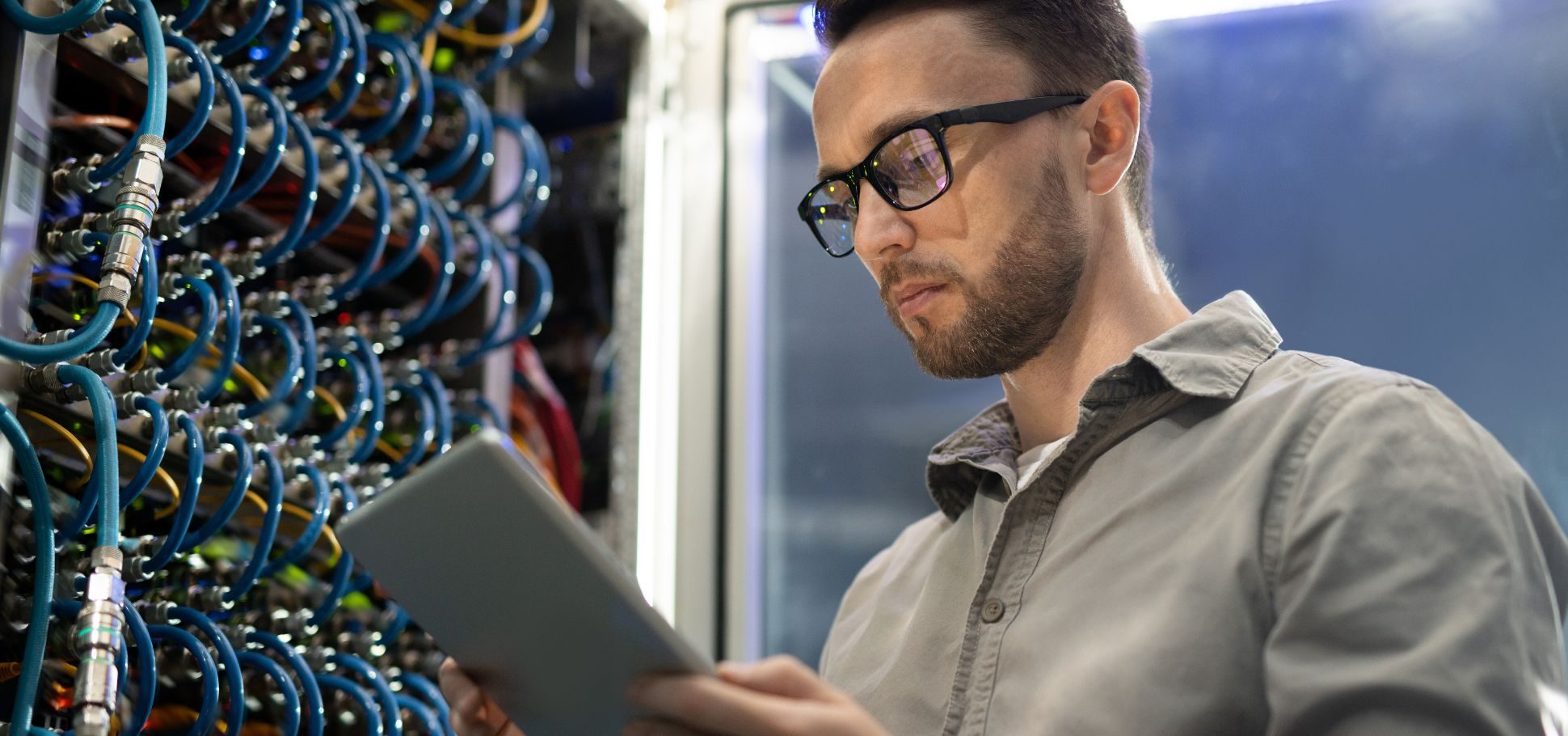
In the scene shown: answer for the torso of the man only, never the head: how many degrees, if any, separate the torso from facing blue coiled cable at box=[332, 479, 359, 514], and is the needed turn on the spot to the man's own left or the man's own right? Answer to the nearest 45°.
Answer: approximately 45° to the man's own right

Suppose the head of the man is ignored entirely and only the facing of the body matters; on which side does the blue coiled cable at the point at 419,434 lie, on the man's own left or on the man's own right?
on the man's own right

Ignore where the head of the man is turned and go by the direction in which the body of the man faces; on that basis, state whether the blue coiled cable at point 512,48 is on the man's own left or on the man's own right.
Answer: on the man's own right

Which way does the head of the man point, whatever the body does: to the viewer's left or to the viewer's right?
to the viewer's left

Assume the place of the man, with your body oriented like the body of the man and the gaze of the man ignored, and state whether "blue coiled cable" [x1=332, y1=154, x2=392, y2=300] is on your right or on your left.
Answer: on your right

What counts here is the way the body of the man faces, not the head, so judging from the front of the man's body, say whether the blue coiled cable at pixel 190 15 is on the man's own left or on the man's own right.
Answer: on the man's own right

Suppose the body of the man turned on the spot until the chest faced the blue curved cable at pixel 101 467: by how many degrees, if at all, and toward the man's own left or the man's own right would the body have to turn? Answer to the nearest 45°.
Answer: approximately 45° to the man's own right

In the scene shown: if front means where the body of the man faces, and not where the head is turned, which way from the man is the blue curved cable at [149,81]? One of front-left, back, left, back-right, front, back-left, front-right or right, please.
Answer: front-right

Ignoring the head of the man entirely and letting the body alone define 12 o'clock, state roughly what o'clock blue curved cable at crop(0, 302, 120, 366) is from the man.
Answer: The blue curved cable is roughly at 1 o'clock from the man.

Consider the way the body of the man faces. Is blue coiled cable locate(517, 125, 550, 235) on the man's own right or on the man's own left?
on the man's own right

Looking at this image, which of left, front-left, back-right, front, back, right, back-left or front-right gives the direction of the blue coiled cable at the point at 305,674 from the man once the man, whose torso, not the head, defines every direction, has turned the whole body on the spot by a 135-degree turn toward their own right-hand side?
left

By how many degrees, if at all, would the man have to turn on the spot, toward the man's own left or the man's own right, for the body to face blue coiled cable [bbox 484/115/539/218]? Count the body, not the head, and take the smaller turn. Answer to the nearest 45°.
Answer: approximately 90° to the man's own right

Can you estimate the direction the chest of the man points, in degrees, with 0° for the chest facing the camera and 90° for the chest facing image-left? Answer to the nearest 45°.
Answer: approximately 45°

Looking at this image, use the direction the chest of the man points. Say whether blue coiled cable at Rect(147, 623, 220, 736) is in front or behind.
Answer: in front
